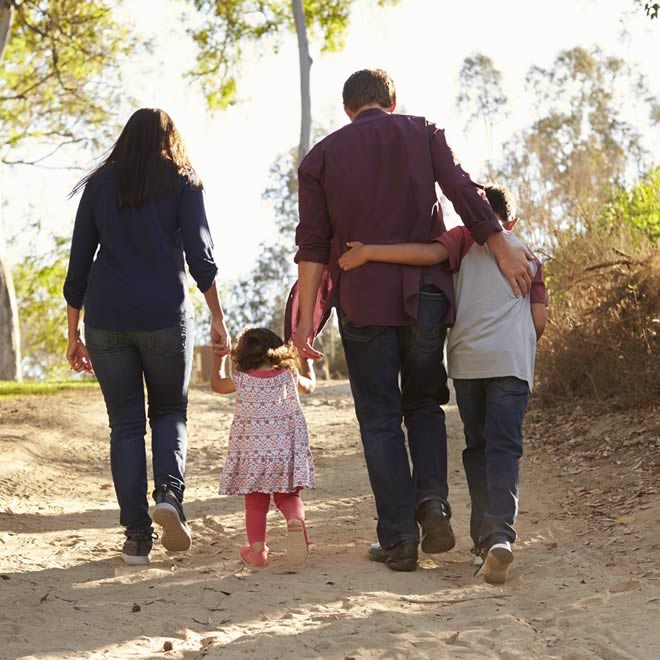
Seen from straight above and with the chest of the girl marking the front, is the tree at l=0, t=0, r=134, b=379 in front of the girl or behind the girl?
in front

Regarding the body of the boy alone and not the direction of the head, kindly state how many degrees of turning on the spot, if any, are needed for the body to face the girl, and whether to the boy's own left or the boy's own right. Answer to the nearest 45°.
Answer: approximately 90° to the boy's own left

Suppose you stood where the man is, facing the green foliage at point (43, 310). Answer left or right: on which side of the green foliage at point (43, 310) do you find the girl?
left

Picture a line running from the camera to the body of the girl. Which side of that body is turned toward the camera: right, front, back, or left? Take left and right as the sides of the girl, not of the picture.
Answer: back

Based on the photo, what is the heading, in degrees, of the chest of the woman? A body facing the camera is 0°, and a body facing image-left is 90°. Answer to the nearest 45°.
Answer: approximately 180°

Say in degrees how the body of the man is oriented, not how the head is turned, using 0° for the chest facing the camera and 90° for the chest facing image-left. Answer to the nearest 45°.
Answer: approximately 180°

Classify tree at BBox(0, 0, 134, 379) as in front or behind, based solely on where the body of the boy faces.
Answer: in front

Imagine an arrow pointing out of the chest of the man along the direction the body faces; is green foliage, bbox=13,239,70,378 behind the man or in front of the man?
in front

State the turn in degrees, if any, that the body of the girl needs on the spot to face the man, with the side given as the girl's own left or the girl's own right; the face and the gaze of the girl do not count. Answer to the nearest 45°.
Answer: approximately 135° to the girl's own right

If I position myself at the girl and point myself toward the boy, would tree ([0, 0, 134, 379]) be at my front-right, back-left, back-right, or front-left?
back-left

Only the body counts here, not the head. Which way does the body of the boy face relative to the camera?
away from the camera

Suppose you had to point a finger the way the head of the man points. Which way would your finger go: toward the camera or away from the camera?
away from the camera

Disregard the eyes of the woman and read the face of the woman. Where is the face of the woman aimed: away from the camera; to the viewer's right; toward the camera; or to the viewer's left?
away from the camera

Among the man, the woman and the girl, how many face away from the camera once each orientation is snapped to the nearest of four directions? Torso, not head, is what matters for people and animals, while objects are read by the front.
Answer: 3

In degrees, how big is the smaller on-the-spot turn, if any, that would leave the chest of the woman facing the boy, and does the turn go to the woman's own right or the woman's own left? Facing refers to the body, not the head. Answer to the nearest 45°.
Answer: approximately 90° to the woman's own right

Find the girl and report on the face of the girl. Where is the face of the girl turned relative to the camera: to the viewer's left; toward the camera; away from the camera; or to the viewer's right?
away from the camera
